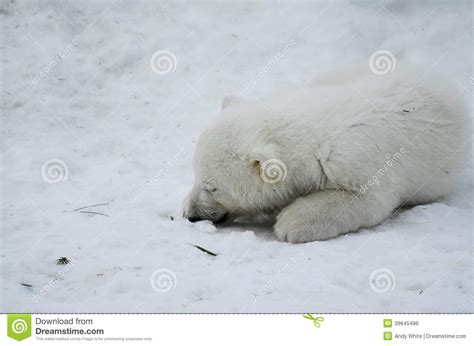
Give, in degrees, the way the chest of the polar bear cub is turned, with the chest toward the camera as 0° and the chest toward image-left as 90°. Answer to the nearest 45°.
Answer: approximately 90°
